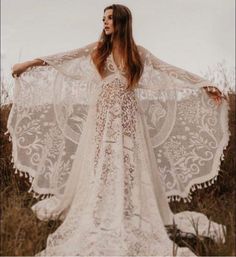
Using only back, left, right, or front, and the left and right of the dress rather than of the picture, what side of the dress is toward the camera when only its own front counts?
front
